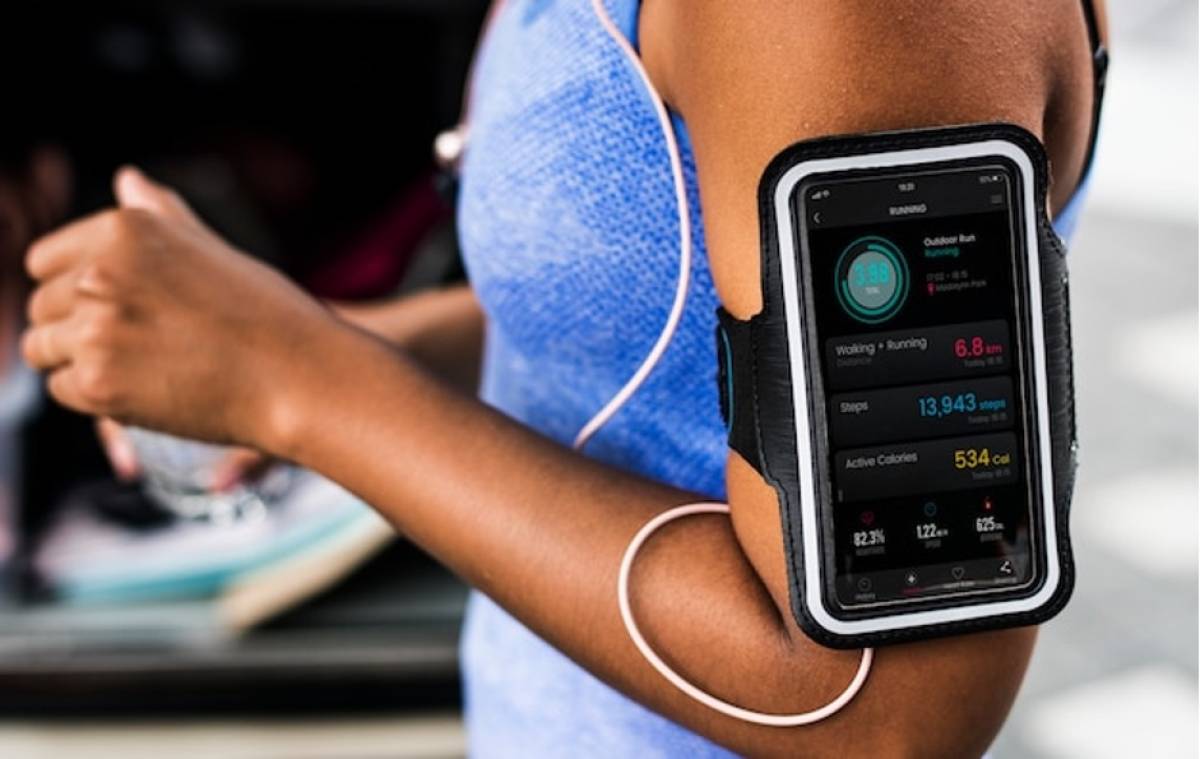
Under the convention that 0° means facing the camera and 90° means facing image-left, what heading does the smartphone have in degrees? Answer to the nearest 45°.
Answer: approximately 0°
